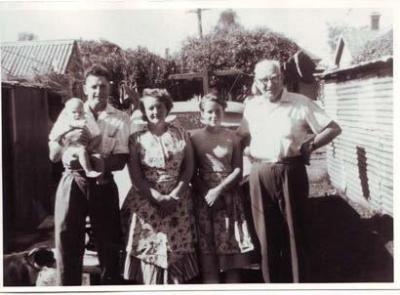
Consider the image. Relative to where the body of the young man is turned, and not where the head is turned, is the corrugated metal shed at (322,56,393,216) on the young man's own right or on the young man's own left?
on the young man's own left

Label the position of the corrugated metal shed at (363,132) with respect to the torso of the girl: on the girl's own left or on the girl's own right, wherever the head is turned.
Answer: on the girl's own left

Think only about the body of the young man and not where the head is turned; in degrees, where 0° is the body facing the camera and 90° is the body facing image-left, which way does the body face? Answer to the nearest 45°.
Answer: approximately 0°
